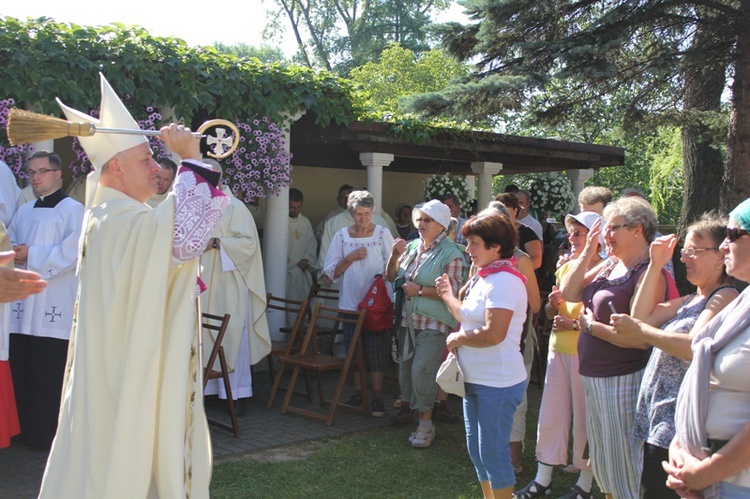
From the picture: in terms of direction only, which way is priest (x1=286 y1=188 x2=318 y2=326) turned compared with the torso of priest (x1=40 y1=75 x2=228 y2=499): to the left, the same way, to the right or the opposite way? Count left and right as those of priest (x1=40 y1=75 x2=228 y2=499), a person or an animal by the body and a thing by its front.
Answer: to the right

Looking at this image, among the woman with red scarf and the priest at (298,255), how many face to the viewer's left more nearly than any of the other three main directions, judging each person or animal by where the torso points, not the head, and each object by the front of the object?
1

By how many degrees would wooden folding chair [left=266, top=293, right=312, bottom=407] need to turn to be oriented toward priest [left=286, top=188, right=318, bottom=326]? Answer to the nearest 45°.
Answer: approximately 135° to its right

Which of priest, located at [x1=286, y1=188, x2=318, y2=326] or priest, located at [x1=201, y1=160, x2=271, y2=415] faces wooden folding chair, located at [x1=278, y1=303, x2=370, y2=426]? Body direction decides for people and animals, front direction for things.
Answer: priest, located at [x1=286, y1=188, x2=318, y2=326]

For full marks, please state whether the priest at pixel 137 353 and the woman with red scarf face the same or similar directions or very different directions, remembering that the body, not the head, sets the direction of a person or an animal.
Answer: very different directions

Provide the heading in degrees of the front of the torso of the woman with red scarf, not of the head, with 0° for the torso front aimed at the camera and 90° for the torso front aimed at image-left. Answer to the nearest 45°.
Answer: approximately 90°

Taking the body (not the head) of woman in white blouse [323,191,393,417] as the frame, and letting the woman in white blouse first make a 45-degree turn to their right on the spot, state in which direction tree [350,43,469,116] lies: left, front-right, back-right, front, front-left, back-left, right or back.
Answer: back-right

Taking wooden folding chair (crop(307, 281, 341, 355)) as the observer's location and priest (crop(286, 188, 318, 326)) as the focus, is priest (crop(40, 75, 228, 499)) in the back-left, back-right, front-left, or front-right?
back-left

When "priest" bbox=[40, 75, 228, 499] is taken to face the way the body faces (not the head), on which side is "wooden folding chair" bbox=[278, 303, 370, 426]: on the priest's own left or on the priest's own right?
on the priest's own left

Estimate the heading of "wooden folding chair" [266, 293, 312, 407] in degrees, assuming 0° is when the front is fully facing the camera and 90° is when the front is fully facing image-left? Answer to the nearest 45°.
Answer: approximately 45°

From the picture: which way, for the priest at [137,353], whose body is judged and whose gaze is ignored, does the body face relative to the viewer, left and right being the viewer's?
facing to the right of the viewer

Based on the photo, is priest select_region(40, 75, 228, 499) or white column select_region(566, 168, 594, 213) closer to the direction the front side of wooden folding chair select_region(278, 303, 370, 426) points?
the priest
